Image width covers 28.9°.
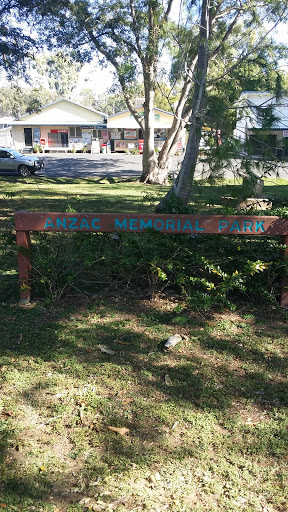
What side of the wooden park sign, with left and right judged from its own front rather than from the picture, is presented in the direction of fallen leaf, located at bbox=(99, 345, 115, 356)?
front

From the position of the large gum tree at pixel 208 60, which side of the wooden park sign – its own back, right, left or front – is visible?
back

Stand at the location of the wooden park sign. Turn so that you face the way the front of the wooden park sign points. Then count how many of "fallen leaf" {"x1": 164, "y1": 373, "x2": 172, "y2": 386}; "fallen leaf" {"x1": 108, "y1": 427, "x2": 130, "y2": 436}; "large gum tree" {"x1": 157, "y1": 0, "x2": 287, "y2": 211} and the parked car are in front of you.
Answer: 2

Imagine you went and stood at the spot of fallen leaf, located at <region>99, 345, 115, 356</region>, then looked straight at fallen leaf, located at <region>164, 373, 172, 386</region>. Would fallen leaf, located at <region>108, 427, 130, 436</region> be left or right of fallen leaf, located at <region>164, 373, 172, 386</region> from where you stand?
right

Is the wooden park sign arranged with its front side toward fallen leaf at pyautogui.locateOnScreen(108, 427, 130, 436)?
yes

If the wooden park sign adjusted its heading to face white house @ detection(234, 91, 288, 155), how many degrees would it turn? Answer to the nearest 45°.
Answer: approximately 135° to its left

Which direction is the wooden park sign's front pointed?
toward the camera

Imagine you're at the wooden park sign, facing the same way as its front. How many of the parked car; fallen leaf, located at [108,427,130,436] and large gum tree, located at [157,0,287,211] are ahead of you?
1

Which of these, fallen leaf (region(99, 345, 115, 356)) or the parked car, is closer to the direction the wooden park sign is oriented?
the fallen leaf

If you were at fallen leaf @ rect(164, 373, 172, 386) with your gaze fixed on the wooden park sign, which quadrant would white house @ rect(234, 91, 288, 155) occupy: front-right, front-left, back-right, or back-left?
front-right

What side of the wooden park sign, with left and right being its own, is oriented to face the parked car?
back

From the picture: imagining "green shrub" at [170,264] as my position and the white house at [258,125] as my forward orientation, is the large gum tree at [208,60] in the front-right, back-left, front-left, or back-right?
front-left

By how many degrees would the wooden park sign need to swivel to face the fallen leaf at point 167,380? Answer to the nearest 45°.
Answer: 0° — it already faces it
